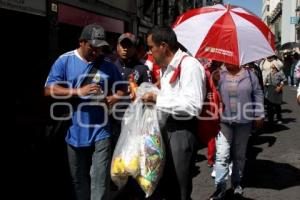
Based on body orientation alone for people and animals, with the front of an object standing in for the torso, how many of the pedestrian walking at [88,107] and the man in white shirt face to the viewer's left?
1

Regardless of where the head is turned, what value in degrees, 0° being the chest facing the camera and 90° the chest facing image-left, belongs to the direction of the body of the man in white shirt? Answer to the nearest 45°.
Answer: approximately 90°

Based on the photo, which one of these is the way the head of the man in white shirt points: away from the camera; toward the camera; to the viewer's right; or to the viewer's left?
to the viewer's left

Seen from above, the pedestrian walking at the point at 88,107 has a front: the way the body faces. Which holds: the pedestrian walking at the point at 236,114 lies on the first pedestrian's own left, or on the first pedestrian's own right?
on the first pedestrian's own left

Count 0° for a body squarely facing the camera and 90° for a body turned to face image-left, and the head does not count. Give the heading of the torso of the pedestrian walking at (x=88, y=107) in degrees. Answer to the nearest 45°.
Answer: approximately 315°

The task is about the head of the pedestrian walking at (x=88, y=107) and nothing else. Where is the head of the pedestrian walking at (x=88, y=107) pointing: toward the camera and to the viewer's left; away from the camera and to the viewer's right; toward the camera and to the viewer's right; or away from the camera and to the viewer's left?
toward the camera and to the viewer's right

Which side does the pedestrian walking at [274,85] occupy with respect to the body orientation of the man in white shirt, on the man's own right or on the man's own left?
on the man's own right

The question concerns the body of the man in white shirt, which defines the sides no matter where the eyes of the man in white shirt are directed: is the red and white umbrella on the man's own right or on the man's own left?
on the man's own right
